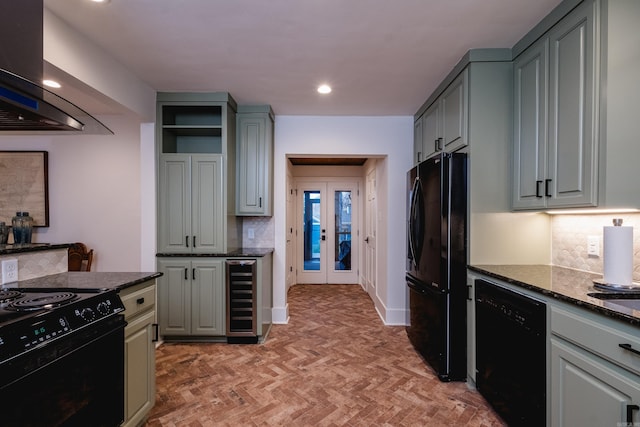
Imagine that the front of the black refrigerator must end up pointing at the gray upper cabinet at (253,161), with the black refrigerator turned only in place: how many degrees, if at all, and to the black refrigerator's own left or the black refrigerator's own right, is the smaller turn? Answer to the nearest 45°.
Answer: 0° — it already faces it

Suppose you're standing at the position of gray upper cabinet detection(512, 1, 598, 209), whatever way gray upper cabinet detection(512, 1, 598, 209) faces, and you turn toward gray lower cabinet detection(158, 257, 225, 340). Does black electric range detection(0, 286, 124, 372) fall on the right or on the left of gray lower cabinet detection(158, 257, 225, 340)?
left

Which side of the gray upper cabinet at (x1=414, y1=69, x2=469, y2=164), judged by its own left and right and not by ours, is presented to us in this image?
left

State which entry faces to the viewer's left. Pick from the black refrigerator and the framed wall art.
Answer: the black refrigerator

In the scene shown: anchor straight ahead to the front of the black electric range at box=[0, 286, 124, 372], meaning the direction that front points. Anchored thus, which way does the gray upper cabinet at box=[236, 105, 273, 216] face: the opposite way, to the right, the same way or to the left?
to the right

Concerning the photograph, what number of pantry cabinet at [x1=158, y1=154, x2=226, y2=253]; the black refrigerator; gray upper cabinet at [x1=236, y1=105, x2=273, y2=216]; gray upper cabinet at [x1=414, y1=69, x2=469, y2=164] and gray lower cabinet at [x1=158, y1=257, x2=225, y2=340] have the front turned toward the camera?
3

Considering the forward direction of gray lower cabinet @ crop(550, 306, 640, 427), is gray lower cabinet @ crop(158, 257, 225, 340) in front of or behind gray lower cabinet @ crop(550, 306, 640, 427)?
in front

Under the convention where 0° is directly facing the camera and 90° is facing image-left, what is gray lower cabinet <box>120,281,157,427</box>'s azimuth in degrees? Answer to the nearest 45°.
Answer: approximately 315°

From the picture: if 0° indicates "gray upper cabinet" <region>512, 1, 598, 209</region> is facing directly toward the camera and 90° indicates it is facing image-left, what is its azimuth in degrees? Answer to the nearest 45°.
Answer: approximately 45°

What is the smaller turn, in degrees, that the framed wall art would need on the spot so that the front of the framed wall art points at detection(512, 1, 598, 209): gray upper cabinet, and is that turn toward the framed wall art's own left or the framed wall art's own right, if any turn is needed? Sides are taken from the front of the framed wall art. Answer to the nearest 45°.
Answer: approximately 45° to the framed wall art's own left

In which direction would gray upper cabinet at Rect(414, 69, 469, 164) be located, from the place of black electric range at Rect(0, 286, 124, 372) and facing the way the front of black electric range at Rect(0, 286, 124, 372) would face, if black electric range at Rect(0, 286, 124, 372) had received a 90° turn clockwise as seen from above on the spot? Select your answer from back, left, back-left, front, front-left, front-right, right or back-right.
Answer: back-left

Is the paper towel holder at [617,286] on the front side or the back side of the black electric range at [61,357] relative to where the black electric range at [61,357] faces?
on the front side

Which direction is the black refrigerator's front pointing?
to the viewer's left

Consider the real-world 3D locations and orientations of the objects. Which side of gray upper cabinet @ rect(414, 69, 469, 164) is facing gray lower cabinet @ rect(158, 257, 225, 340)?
front

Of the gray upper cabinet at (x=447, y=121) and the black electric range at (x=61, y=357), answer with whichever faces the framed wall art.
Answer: the gray upper cabinet
